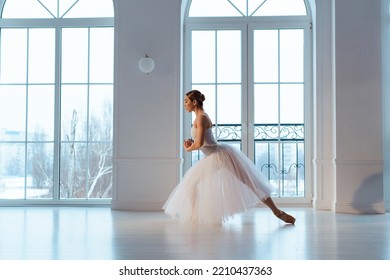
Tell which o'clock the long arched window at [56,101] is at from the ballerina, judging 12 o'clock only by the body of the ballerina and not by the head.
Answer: The long arched window is roughly at 1 o'clock from the ballerina.

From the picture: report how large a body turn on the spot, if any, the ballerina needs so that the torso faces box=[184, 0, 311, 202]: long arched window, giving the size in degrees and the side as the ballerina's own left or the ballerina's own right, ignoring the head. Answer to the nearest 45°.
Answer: approximately 90° to the ballerina's own right

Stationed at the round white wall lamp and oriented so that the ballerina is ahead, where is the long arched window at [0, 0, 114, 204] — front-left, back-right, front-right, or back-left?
back-right

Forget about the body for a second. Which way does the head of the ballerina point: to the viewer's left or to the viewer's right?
to the viewer's left

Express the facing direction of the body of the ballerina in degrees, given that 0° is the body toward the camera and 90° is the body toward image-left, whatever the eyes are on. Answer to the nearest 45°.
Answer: approximately 90°

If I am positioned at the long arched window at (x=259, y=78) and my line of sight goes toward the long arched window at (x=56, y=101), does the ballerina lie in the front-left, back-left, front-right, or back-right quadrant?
front-left
